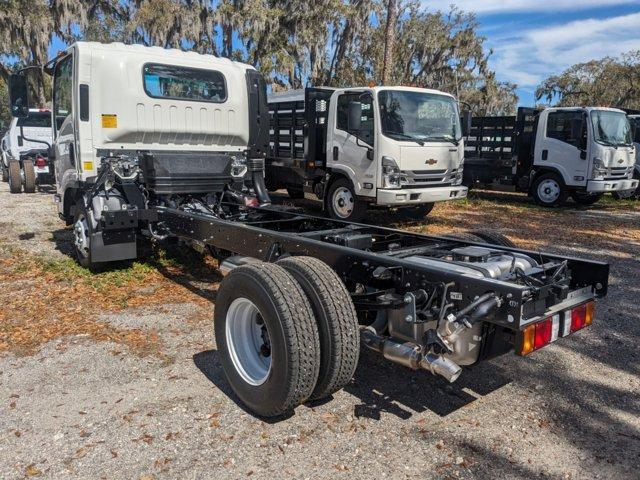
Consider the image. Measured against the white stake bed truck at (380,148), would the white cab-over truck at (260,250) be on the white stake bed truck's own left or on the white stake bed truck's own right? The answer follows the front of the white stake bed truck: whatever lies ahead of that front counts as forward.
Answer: on the white stake bed truck's own right

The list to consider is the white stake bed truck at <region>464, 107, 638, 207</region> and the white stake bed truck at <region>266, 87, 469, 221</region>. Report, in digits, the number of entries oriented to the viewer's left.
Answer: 0

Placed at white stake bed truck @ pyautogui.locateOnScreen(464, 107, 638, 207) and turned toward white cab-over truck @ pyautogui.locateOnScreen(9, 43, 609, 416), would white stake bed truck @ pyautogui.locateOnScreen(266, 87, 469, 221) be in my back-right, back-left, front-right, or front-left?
front-right

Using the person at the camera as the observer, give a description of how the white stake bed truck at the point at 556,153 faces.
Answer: facing the viewer and to the right of the viewer

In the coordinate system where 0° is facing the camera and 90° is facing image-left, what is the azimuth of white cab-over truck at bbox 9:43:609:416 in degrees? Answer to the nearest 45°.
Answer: approximately 135°

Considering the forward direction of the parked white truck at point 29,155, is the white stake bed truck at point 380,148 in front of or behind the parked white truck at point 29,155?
behind

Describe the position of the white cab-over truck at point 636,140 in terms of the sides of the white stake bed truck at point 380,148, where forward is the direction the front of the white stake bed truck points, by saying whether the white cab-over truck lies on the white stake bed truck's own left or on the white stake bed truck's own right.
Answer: on the white stake bed truck's own left

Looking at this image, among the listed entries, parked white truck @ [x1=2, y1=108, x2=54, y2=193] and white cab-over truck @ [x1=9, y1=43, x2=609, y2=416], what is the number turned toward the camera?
0

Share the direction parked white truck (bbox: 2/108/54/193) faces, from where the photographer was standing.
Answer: facing away from the viewer and to the left of the viewer

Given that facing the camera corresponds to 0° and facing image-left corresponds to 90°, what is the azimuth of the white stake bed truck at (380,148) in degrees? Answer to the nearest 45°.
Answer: approximately 315°
